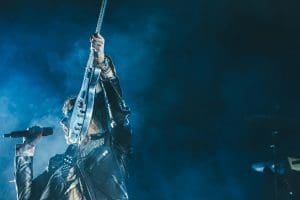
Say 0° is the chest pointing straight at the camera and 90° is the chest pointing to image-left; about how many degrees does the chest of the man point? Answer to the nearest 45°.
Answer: approximately 45°
